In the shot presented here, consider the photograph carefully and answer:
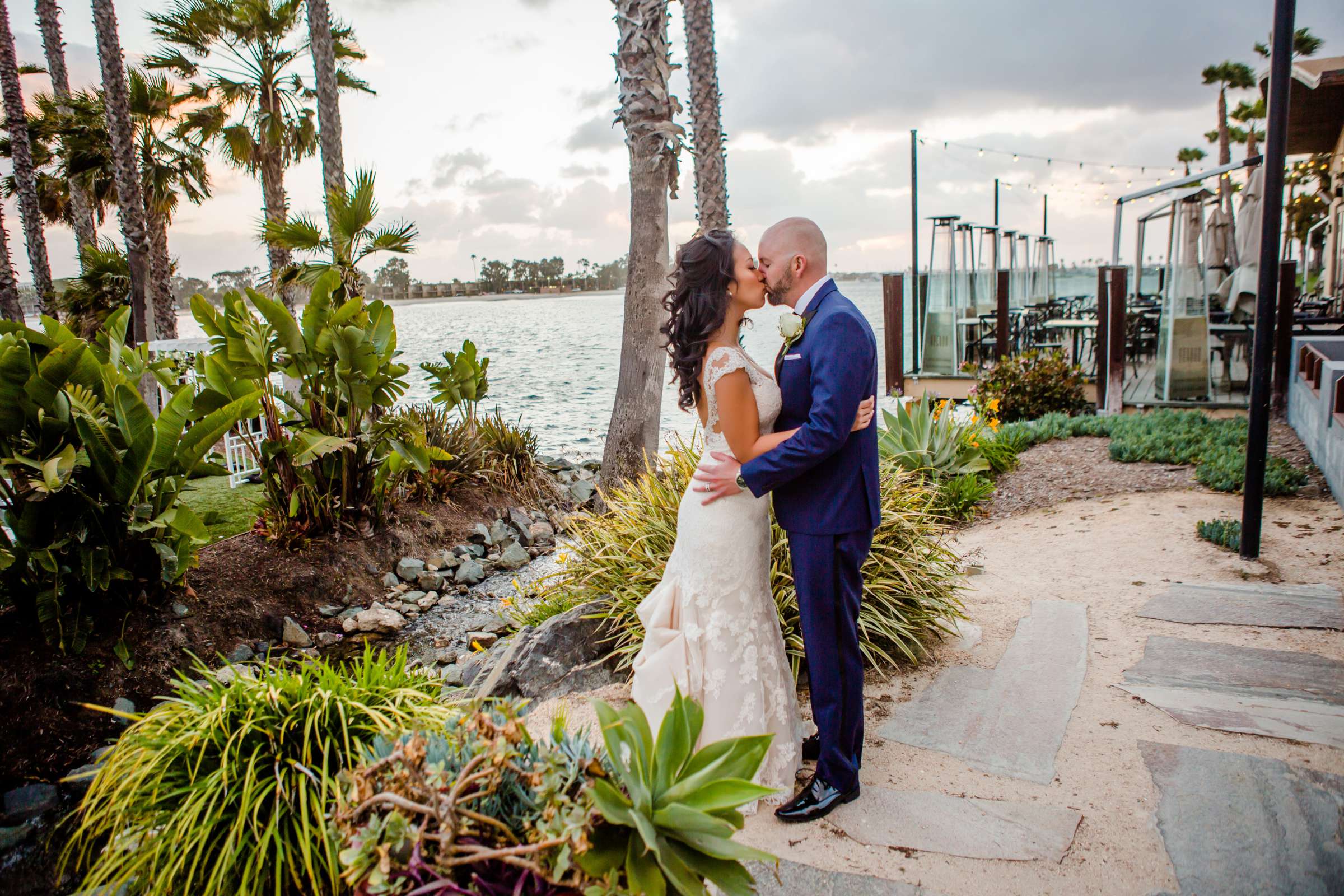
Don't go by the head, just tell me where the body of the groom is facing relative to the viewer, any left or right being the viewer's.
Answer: facing to the left of the viewer

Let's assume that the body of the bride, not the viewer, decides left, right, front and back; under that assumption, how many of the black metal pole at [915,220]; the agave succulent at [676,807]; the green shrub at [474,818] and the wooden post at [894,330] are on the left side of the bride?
2

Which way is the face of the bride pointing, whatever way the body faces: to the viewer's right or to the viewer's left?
to the viewer's right

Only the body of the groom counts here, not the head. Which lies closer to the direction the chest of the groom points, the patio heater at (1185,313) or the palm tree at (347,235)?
the palm tree

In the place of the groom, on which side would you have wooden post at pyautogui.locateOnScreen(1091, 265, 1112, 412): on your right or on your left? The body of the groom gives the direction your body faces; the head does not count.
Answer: on your right

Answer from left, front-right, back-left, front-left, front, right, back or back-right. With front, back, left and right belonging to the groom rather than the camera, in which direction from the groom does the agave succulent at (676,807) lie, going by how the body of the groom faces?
left

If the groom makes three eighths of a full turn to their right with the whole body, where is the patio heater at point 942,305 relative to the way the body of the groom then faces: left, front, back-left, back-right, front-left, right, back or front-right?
front-left

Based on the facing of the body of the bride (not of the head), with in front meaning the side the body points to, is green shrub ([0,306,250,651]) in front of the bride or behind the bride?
behind

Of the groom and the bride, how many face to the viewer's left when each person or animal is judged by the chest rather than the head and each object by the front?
1

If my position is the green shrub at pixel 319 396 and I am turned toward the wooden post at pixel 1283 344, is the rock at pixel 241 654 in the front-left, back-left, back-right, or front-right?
back-right

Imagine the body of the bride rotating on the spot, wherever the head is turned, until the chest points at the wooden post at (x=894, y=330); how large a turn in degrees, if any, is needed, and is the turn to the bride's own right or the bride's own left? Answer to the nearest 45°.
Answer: approximately 90° to the bride's own left

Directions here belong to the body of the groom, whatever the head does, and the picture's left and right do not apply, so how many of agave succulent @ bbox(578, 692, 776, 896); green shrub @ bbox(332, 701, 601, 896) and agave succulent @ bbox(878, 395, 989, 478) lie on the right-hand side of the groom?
1

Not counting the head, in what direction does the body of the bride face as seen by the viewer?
to the viewer's right

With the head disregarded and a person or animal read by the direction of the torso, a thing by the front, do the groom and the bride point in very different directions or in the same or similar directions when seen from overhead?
very different directions

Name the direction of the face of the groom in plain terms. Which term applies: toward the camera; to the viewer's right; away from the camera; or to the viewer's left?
to the viewer's left
